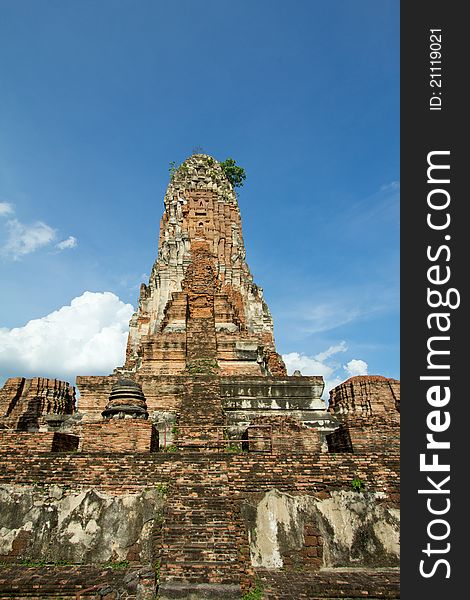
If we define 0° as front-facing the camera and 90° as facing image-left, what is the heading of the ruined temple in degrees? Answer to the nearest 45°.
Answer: approximately 0°

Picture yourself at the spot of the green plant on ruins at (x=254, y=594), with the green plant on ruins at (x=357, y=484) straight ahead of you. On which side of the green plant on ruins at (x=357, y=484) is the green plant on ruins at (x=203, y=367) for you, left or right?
left
